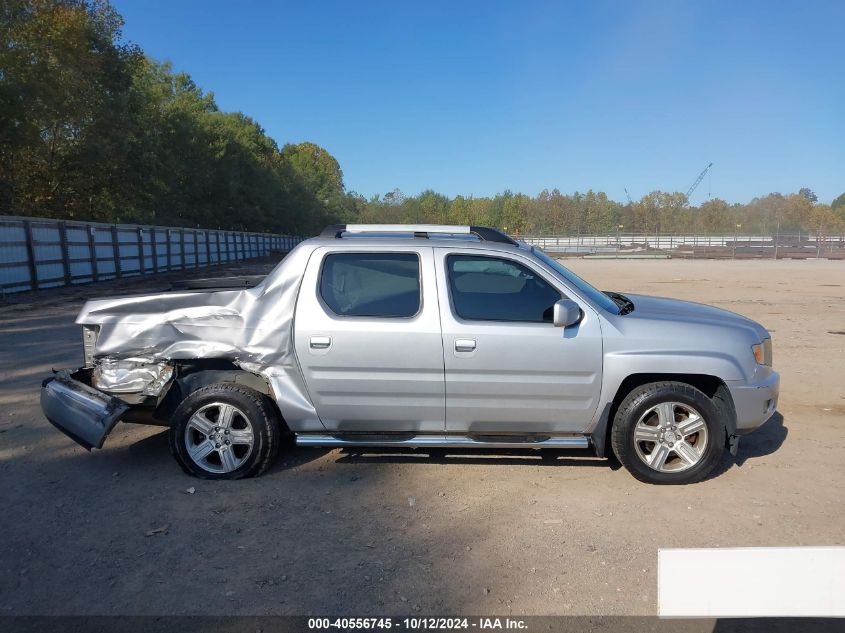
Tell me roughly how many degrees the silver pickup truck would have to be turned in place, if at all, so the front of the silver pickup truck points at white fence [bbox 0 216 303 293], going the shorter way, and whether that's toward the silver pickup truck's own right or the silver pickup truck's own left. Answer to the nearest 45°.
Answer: approximately 135° to the silver pickup truck's own left

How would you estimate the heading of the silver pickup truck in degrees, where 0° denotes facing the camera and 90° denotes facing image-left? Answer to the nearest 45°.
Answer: approximately 270°
